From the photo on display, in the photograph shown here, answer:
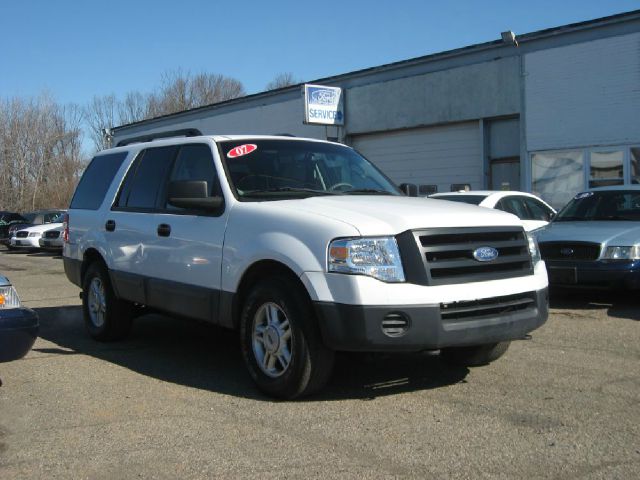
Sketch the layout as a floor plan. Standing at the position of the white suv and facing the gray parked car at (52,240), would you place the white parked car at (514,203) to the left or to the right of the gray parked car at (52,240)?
right

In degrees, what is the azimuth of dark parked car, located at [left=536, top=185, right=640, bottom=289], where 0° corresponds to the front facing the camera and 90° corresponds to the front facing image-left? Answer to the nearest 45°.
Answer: approximately 45°

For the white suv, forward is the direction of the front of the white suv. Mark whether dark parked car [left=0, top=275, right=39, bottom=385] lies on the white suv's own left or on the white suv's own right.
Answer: on the white suv's own right

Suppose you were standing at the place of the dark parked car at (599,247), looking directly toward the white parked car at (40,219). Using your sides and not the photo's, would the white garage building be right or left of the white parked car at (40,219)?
right

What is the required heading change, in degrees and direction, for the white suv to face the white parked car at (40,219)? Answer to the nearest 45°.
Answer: approximately 180°

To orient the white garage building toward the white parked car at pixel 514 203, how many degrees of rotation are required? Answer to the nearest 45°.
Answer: approximately 45° to its left
